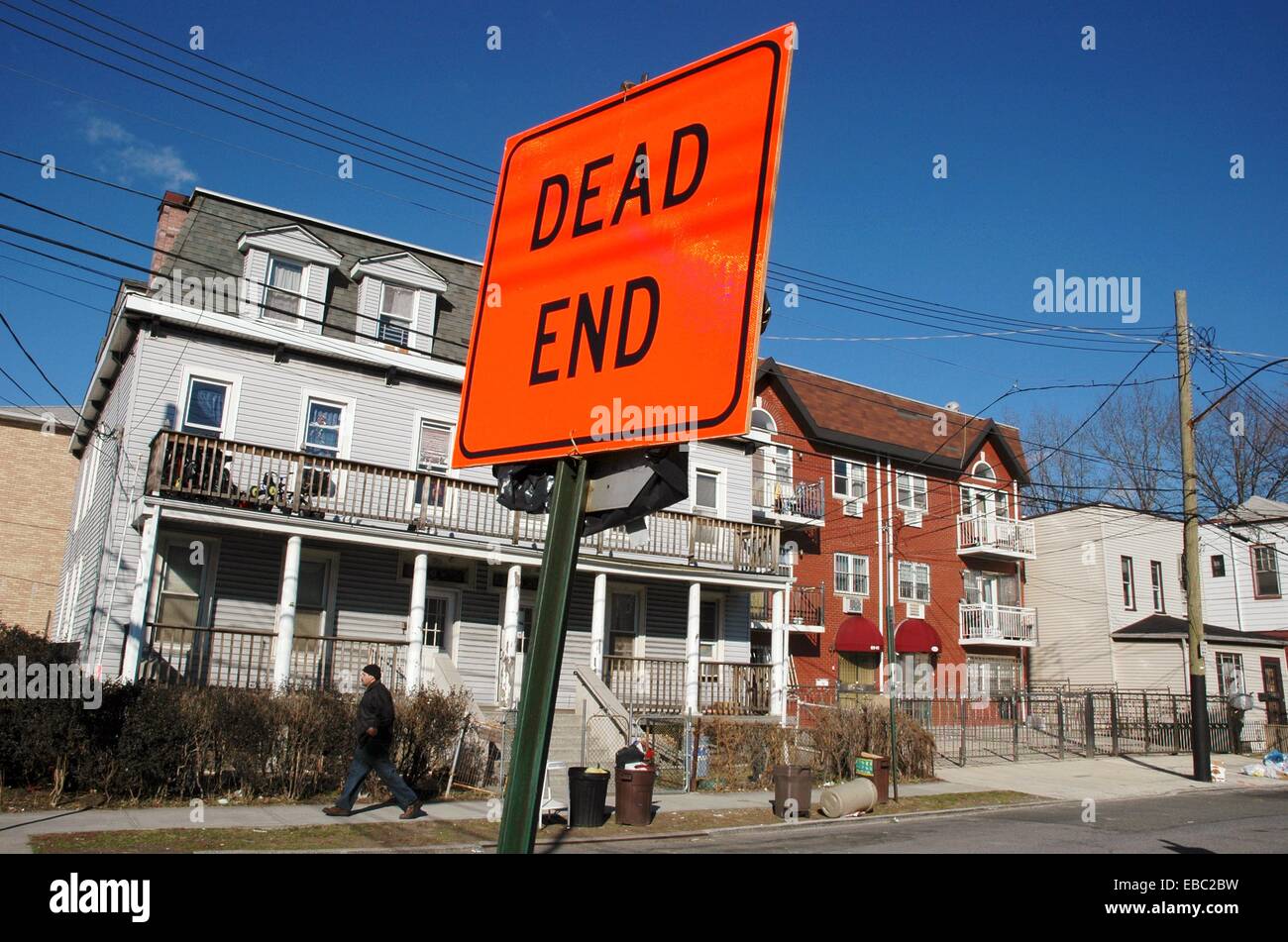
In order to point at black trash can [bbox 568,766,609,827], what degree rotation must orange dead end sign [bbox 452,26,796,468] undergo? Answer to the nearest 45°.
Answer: approximately 135° to its right

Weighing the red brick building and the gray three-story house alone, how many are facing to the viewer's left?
0

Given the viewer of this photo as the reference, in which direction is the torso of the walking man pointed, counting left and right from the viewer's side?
facing to the left of the viewer

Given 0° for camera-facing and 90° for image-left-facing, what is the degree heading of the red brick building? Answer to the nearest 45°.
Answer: approximately 315°

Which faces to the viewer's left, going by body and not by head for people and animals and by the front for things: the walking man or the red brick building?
the walking man

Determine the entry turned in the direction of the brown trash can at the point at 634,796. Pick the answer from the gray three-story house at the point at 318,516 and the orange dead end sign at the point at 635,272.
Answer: the gray three-story house

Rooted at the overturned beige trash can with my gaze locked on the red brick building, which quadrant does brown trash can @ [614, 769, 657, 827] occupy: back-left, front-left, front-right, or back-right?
back-left

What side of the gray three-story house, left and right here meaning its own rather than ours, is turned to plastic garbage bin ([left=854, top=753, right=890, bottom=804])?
front

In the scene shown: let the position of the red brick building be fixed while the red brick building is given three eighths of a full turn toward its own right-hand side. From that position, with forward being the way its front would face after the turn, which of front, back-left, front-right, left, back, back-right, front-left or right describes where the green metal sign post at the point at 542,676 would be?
left
